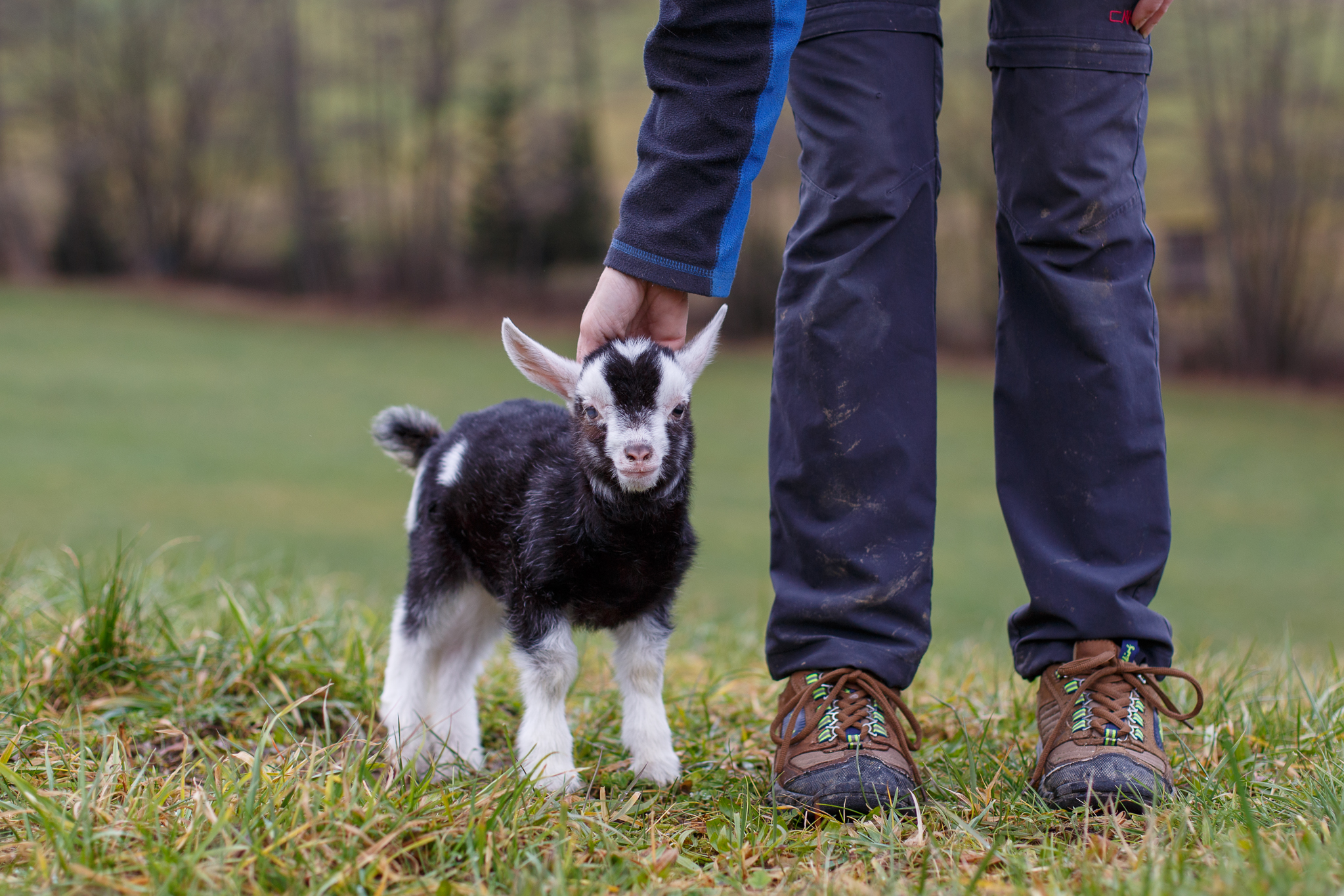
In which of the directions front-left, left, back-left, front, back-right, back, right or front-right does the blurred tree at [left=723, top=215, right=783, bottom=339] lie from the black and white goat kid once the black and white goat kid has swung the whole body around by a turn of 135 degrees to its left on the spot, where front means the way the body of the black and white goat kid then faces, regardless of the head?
front

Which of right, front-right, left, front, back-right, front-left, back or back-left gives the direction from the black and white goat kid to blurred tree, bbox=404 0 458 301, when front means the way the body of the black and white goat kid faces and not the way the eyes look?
back-left

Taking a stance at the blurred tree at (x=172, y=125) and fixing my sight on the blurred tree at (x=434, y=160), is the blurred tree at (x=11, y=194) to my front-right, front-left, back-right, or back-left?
back-right

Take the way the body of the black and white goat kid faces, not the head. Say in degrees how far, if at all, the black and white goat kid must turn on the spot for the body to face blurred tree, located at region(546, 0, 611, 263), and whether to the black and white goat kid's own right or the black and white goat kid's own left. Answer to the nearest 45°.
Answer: approximately 135° to the black and white goat kid's own left

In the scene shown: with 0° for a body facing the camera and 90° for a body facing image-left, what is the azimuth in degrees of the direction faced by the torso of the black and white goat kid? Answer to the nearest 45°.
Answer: approximately 315°

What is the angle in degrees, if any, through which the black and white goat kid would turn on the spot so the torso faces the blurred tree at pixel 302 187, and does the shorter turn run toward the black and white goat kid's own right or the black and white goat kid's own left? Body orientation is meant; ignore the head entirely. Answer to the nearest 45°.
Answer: approximately 135° to the black and white goat kid's own left

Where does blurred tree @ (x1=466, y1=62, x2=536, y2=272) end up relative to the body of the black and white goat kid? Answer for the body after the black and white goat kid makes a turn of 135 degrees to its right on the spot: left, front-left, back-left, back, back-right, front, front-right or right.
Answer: right

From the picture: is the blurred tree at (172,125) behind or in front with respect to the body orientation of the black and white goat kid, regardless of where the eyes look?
behind
